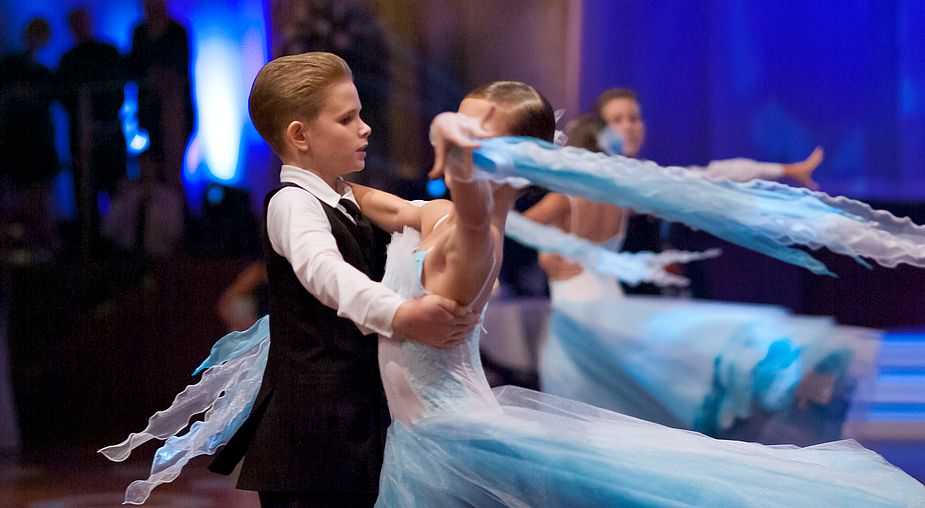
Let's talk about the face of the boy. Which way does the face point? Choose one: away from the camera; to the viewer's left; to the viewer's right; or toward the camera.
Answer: to the viewer's right

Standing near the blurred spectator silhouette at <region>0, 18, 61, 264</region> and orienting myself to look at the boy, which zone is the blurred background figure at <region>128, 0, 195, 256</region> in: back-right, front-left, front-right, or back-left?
front-left

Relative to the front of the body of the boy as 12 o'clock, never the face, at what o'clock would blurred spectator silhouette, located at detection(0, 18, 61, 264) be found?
The blurred spectator silhouette is roughly at 8 o'clock from the boy.

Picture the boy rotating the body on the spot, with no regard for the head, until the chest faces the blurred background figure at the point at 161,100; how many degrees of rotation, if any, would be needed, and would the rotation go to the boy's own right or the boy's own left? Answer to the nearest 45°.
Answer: approximately 90° to the boy's own left

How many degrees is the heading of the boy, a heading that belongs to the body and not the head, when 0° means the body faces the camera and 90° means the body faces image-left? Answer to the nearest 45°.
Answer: approximately 270°
